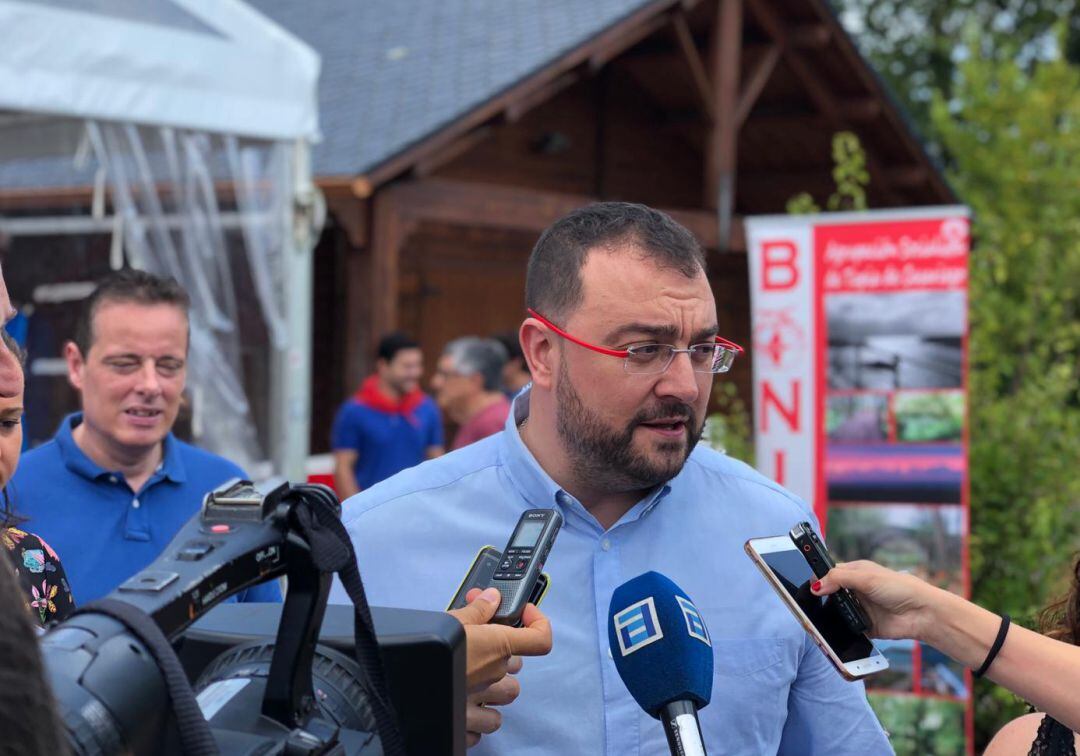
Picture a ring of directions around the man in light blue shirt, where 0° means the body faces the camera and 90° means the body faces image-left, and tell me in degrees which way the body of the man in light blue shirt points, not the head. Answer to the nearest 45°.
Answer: approximately 315°

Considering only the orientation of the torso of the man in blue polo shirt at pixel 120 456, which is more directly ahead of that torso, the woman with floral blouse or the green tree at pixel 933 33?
the woman with floral blouse

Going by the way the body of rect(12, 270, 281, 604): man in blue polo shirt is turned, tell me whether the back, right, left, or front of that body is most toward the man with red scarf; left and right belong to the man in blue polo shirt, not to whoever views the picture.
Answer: back

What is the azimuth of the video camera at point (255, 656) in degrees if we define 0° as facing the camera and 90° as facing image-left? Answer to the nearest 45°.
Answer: approximately 225°

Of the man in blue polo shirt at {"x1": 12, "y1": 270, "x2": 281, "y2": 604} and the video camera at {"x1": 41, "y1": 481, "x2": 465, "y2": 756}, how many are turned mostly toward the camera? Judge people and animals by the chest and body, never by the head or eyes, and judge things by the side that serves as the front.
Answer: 1

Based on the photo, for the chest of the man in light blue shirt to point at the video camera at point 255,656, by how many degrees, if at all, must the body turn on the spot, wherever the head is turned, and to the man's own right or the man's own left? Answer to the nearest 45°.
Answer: approximately 45° to the man's own right

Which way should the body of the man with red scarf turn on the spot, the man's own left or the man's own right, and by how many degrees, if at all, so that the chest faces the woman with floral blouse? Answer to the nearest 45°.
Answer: approximately 45° to the man's own right

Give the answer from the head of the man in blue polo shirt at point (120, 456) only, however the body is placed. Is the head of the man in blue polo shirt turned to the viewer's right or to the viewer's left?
to the viewer's right

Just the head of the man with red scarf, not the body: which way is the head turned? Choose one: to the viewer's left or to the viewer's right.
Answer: to the viewer's right

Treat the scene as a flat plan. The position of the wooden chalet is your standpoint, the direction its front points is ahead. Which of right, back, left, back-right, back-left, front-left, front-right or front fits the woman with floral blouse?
front-right

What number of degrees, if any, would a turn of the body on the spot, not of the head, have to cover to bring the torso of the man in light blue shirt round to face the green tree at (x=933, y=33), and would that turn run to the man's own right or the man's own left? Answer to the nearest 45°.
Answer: approximately 135° to the man's own left

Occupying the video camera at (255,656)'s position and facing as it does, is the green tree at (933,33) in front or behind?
in front

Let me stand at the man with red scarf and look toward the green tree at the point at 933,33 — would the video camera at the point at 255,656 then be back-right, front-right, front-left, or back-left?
back-right

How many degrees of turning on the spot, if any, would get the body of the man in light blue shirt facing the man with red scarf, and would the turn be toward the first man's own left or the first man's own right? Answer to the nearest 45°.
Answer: approximately 135° to the first man's own left

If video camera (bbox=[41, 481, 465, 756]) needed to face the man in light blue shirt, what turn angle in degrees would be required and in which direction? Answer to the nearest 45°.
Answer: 0° — it already faces them
